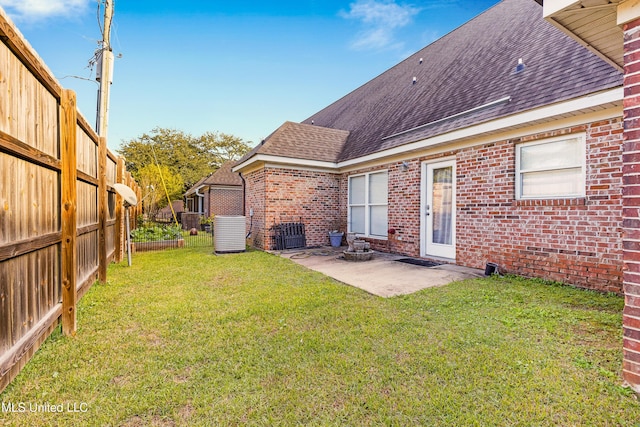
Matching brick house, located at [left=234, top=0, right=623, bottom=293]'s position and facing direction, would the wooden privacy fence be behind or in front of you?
behind

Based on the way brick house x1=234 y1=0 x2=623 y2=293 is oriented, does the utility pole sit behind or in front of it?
behind

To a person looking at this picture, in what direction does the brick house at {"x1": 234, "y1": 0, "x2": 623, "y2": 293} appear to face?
facing the viewer and to the left of the viewer

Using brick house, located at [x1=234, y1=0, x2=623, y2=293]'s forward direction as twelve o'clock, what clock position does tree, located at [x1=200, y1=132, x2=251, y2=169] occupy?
The tree is roughly at 9 o'clock from the brick house.
